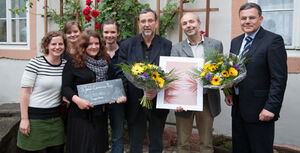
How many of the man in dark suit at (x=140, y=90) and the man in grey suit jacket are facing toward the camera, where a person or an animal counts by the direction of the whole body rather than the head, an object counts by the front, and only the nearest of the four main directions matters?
2

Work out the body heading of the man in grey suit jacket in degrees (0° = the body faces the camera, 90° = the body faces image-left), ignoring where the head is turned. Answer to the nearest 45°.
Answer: approximately 0°

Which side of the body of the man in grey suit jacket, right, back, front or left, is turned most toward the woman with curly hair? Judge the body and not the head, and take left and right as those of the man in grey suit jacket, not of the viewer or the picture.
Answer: right

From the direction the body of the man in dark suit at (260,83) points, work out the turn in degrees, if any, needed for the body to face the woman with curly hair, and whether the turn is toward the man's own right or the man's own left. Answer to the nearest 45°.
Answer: approximately 45° to the man's own right

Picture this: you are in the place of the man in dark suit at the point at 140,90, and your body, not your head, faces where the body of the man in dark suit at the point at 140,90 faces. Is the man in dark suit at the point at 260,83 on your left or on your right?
on your left

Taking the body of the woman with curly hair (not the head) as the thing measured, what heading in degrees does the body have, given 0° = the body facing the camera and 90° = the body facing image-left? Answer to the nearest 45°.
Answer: approximately 315°
